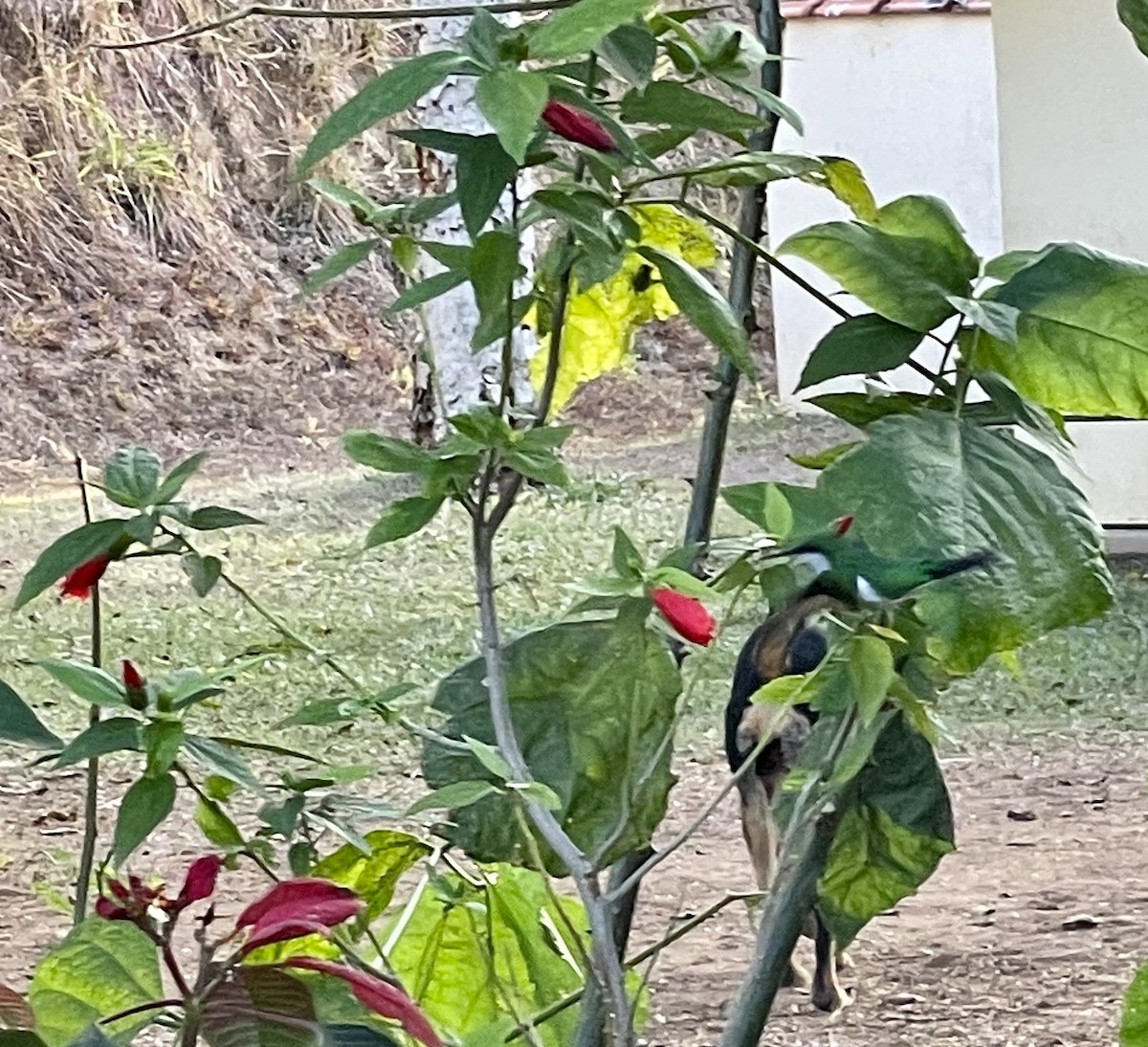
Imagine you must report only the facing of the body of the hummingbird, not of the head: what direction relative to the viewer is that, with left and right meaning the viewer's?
facing to the left of the viewer
